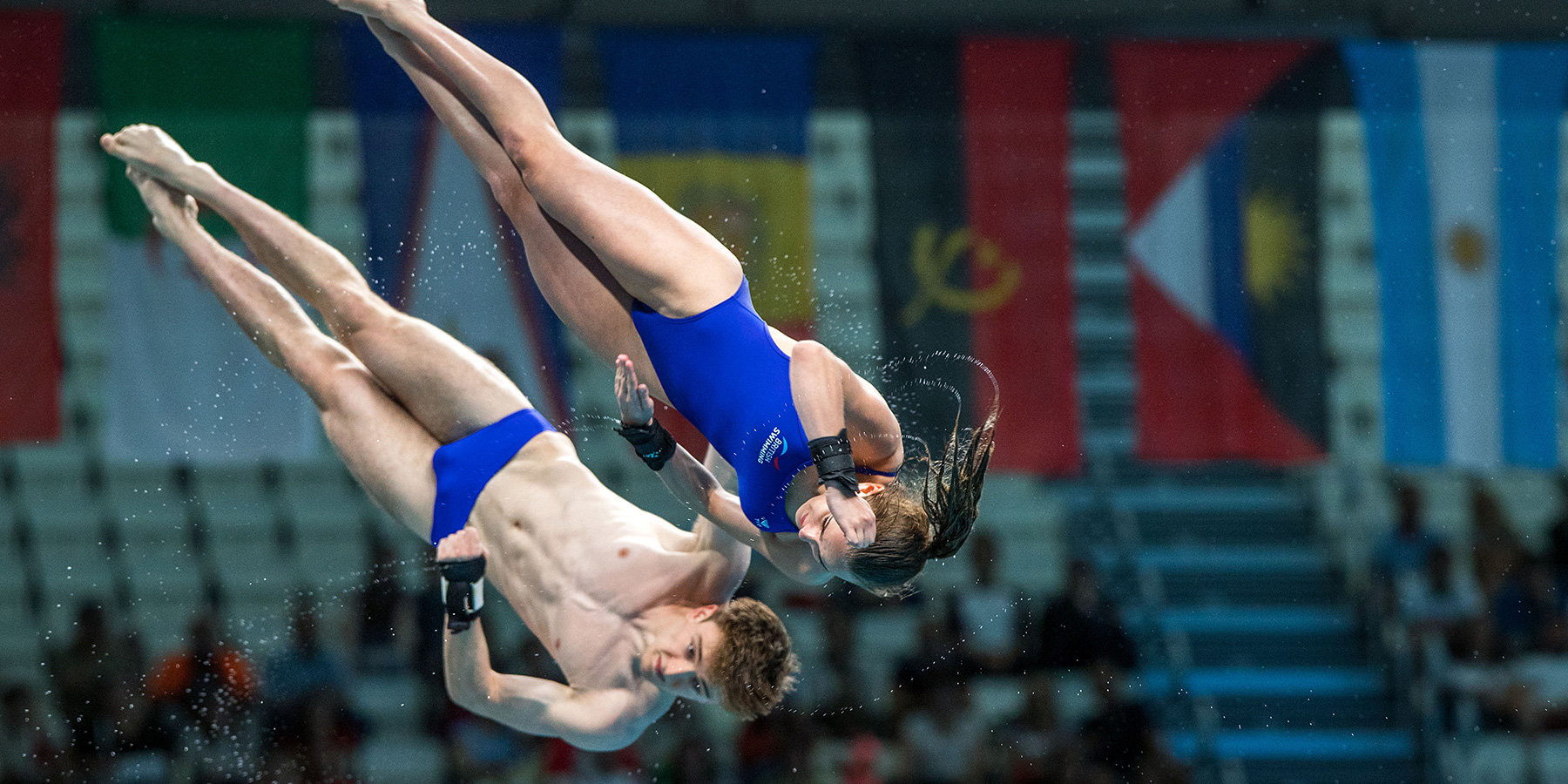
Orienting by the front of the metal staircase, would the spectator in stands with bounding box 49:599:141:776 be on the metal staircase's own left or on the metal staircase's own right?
on the metal staircase's own right

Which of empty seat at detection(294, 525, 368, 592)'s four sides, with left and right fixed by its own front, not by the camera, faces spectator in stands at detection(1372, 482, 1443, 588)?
left

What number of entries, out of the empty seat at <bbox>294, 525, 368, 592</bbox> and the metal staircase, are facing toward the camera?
2

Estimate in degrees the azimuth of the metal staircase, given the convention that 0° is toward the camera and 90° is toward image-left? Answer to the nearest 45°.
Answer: approximately 0°

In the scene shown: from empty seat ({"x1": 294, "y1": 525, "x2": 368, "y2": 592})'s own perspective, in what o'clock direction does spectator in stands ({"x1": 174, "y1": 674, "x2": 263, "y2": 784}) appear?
The spectator in stands is roughly at 1 o'clock from the empty seat.

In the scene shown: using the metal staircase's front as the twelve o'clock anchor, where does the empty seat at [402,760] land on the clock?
The empty seat is roughly at 2 o'clock from the metal staircase.

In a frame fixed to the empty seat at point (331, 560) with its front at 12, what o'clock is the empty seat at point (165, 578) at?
the empty seat at point (165, 578) is roughly at 3 o'clock from the empty seat at point (331, 560).

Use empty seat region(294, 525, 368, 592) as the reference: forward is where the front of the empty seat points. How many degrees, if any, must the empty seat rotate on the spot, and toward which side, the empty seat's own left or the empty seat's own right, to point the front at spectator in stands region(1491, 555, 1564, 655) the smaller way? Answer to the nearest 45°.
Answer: approximately 90° to the empty seat's own left

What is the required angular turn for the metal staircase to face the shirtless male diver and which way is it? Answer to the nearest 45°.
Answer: approximately 45° to its right

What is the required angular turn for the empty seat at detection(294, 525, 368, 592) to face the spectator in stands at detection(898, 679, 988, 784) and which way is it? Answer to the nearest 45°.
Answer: approximately 45° to its left

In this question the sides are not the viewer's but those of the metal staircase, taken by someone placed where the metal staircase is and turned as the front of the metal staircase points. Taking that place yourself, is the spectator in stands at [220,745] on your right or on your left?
on your right

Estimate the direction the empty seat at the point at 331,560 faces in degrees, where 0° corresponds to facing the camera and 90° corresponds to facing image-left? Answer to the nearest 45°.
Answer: approximately 0°

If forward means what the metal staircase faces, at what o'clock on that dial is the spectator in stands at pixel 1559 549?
The spectator in stands is roughly at 8 o'clock from the metal staircase.

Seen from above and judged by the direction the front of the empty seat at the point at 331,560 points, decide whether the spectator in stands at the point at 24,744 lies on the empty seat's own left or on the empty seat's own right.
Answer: on the empty seat's own right
